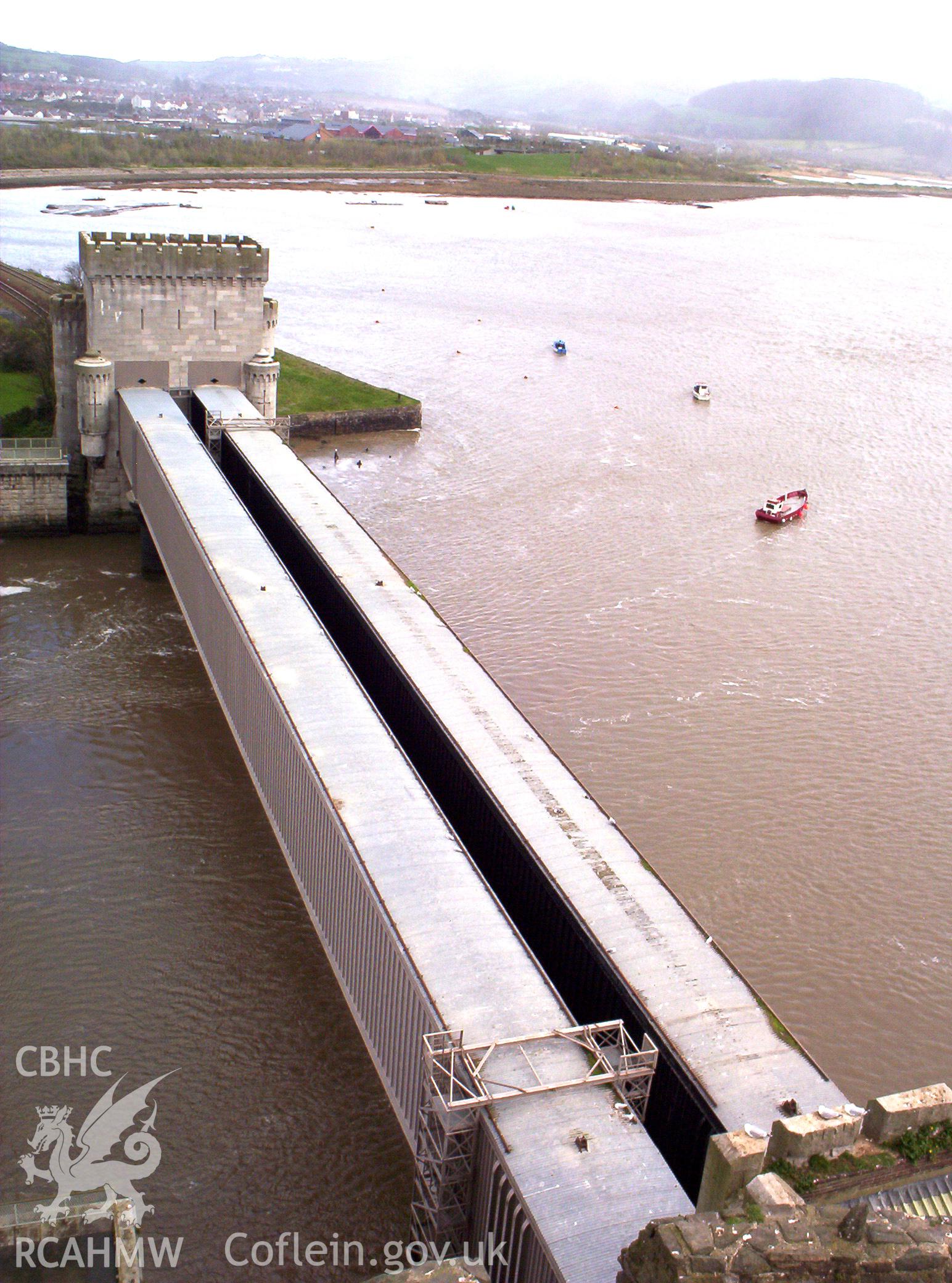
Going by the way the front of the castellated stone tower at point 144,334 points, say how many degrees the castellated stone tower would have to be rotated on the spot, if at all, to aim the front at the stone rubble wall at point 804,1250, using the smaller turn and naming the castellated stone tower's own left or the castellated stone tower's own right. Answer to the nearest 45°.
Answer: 0° — it already faces it

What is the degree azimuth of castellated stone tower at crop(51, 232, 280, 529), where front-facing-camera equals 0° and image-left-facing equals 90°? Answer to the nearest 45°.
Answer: approximately 0°

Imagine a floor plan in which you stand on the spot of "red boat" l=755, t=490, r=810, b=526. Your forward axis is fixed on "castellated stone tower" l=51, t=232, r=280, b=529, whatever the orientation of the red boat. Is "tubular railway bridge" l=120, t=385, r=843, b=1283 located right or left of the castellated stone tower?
left

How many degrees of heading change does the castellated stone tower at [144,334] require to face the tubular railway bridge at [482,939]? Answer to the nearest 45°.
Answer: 0° — it already faces it

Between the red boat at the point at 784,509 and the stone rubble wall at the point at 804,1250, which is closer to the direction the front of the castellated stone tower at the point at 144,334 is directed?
the stone rubble wall

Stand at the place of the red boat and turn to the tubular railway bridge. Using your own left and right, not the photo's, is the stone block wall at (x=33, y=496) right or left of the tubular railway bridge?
right

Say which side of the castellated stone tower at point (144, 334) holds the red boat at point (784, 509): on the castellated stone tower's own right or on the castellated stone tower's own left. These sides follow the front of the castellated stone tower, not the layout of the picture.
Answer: on the castellated stone tower's own left
